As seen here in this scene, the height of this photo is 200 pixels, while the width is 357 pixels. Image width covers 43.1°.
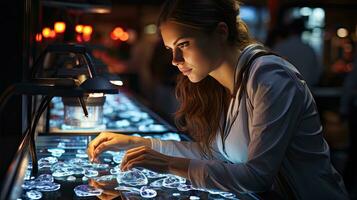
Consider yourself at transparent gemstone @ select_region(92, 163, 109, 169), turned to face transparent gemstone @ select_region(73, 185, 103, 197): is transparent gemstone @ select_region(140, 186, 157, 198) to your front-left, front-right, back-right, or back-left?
front-left

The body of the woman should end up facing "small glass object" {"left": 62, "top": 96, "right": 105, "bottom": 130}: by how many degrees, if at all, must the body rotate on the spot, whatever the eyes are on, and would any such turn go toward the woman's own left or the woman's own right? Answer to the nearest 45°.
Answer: approximately 45° to the woman's own right

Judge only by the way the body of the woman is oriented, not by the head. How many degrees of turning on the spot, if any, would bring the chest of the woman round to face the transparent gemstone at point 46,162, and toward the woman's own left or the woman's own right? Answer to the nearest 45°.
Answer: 0° — they already face it

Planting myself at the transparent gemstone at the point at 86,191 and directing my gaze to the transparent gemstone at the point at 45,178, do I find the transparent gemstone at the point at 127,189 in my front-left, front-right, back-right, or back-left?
back-right

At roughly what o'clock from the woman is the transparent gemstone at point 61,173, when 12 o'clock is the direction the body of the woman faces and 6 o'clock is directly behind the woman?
The transparent gemstone is roughly at 12 o'clock from the woman.

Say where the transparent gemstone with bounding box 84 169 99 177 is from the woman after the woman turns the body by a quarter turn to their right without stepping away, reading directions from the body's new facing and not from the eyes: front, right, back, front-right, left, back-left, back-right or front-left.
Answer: left

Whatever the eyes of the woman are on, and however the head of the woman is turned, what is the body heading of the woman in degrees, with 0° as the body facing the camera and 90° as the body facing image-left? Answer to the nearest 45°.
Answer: approximately 90°

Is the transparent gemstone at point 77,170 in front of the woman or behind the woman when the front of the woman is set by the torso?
in front

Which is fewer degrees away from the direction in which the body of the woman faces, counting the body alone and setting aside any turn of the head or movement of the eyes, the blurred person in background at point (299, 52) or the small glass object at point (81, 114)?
the small glass object

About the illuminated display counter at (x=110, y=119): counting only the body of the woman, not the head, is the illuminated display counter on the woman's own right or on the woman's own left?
on the woman's own right

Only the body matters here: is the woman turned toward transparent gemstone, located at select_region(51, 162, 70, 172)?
yes

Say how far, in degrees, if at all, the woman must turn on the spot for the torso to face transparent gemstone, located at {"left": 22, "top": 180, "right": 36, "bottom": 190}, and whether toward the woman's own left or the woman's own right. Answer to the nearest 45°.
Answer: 0° — they already face it

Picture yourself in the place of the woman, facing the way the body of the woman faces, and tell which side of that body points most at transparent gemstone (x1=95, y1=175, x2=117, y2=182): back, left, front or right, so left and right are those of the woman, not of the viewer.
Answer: front
